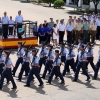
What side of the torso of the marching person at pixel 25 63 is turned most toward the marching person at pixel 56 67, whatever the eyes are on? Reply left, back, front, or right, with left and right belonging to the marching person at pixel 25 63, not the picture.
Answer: back

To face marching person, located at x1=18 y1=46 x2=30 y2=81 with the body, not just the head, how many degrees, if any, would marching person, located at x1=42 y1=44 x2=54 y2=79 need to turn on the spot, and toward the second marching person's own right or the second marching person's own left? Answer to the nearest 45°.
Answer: approximately 45° to the second marching person's own right

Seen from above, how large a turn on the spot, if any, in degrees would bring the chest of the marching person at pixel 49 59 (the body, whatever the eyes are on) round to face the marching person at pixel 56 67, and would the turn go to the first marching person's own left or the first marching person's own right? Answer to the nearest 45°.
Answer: approximately 90° to the first marching person's own left

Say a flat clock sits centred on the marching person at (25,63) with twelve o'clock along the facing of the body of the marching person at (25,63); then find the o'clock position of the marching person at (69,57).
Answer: the marching person at (69,57) is roughly at 7 o'clock from the marching person at (25,63).

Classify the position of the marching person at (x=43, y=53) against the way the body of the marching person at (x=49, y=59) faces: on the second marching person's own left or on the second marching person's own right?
on the second marching person's own right

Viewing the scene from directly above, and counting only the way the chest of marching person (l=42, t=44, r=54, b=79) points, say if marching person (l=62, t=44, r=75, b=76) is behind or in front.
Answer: behind

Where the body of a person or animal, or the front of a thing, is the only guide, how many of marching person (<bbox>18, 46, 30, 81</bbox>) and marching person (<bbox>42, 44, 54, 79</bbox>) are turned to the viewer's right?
0

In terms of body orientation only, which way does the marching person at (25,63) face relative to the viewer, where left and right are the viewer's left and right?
facing the viewer and to the left of the viewer
